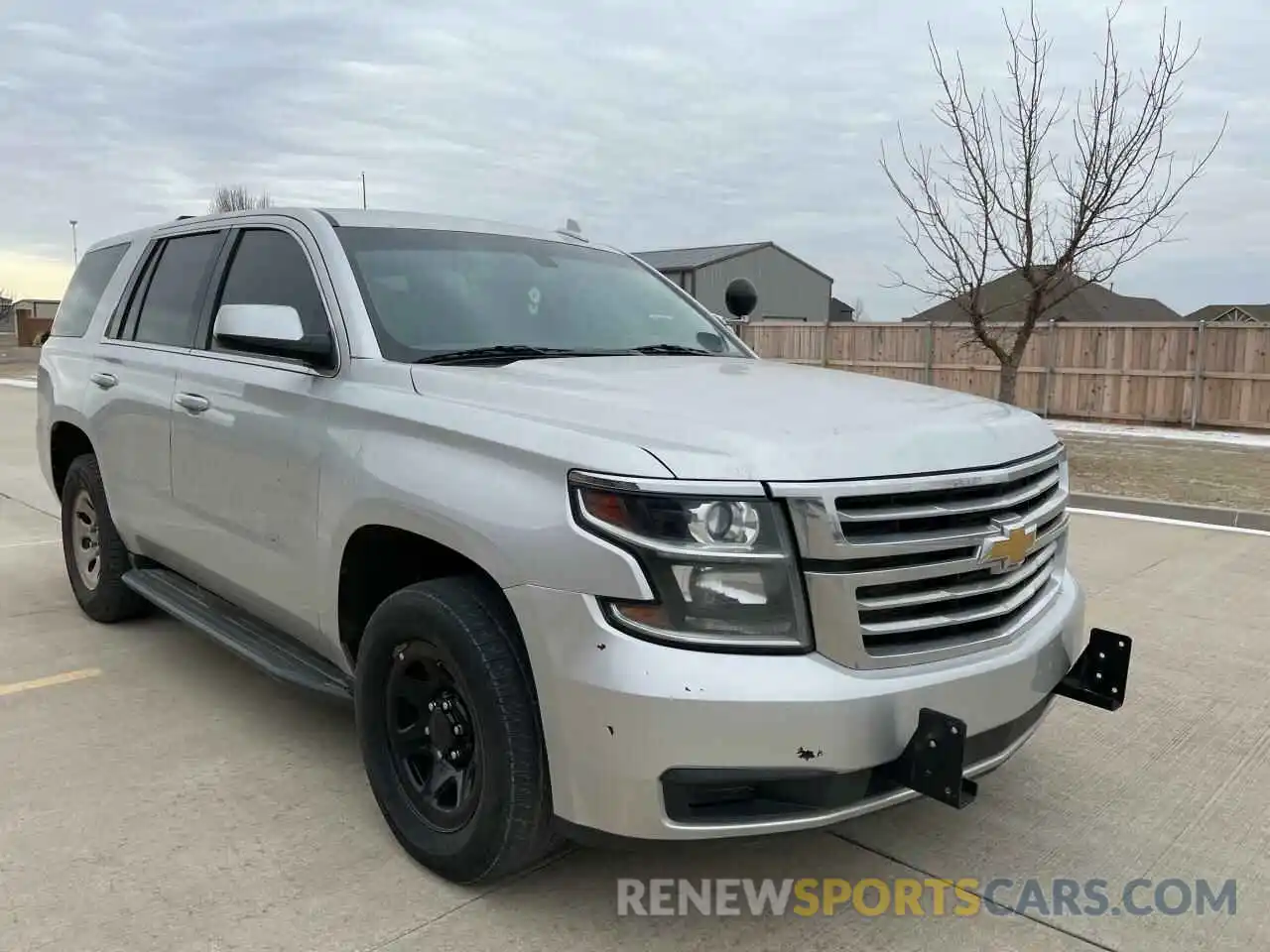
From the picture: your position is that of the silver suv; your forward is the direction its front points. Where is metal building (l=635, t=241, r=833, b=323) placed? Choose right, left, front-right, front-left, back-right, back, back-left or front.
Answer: back-left

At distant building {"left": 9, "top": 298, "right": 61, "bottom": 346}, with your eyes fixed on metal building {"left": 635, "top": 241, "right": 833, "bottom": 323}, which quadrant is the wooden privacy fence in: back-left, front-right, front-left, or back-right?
front-right

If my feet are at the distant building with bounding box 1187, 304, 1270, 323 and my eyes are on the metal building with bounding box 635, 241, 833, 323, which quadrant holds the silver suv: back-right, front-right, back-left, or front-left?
front-left

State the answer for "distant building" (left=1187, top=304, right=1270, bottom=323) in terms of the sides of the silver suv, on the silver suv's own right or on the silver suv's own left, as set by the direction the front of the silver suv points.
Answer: on the silver suv's own left

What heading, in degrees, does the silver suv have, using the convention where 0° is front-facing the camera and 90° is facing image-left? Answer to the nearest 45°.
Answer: approximately 315°

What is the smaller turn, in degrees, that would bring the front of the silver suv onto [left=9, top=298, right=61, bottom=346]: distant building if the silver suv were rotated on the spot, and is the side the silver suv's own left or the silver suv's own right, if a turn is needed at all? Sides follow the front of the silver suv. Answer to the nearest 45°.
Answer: approximately 180°

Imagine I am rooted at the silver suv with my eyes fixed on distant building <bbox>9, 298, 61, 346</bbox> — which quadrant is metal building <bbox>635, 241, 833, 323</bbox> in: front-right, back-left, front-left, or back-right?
front-right

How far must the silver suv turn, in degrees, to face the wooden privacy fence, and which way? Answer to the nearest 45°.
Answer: approximately 90° to its left
